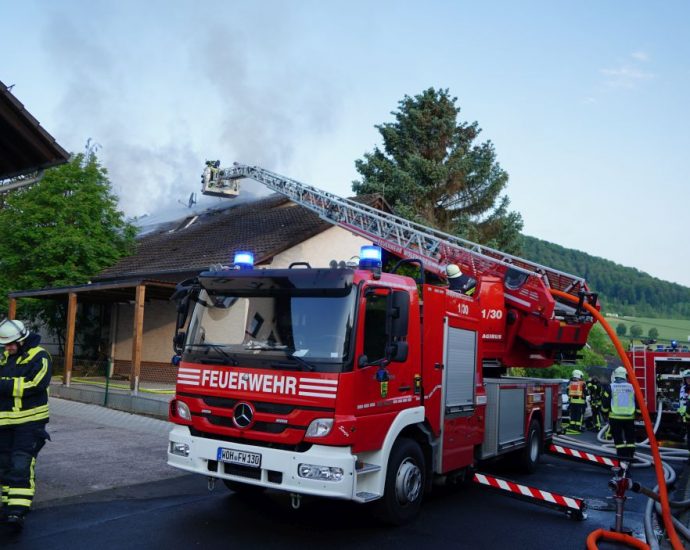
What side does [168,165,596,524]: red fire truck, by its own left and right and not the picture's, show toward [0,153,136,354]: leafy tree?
right

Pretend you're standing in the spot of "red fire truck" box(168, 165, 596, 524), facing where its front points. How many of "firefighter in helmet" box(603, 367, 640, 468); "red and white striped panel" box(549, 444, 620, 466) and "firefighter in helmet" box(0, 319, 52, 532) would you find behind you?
2

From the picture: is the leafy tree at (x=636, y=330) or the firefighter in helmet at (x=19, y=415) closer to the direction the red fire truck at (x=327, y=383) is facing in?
the firefighter in helmet

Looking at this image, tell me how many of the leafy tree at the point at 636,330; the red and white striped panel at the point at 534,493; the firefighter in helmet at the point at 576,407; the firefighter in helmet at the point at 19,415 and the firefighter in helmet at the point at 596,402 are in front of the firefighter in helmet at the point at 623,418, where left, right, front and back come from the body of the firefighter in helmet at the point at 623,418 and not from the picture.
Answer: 3

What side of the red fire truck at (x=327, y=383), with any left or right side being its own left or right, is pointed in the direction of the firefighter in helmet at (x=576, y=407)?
back

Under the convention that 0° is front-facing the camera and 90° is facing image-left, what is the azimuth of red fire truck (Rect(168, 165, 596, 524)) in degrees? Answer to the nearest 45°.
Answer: approximately 45°

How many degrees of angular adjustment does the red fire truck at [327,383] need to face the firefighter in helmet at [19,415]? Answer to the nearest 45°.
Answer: approximately 45° to its right
